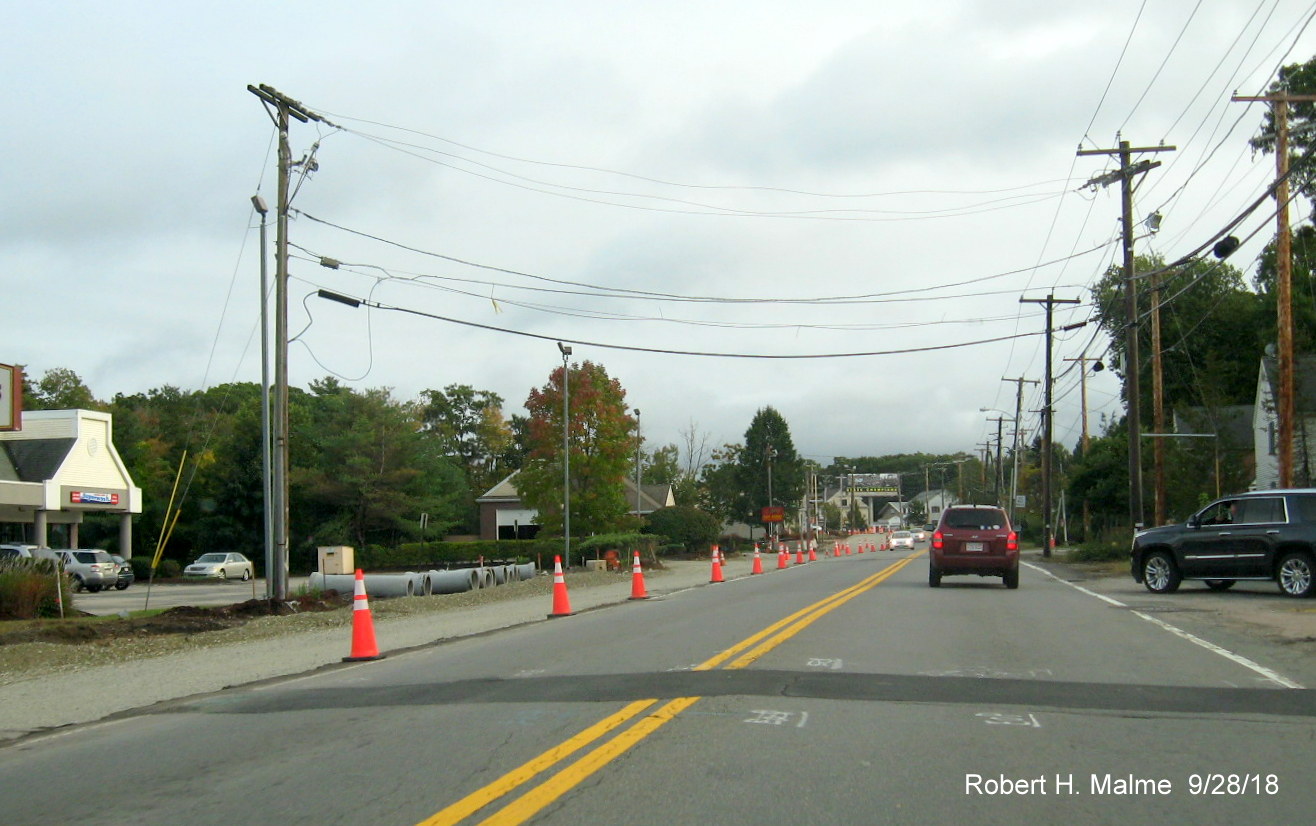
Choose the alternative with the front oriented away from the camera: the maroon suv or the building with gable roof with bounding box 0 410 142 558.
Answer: the maroon suv

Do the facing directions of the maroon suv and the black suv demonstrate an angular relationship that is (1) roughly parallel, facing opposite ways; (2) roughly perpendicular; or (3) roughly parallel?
roughly perpendicular

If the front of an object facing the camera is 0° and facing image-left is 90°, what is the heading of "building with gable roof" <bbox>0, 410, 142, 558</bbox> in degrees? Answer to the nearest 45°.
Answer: approximately 315°

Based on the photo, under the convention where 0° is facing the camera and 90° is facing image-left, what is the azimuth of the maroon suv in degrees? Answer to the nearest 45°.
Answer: approximately 180°

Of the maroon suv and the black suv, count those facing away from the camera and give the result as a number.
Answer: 1

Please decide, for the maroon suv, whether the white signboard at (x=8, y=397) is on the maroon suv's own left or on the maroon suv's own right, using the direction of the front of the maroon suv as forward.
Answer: on the maroon suv's own left

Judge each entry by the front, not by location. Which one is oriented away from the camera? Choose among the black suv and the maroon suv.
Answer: the maroon suv

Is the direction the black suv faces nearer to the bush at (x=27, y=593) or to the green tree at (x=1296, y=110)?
the bush

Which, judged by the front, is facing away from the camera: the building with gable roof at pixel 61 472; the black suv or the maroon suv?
the maroon suv

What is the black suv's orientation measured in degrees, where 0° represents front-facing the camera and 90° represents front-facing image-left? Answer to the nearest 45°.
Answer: approximately 90°

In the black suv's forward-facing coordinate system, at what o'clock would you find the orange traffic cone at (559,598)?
The orange traffic cone is roughly at 11 o'clock from the black suv.
